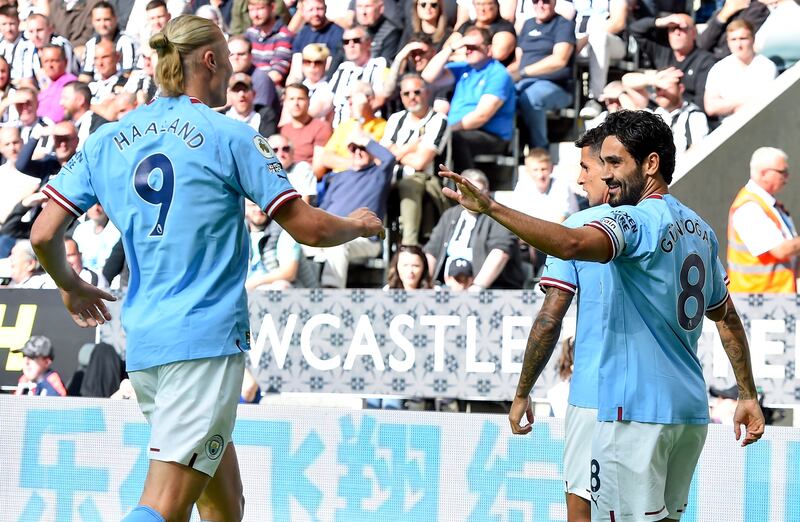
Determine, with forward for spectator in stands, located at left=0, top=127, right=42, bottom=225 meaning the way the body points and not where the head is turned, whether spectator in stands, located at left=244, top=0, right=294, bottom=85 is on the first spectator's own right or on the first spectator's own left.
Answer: on the first spectator's own left

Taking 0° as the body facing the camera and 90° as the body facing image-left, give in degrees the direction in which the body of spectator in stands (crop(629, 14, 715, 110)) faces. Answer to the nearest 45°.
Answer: approximately 45°

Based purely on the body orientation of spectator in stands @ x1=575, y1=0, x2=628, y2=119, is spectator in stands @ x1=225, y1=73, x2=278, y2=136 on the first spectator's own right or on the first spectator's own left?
on the first spectator's own right

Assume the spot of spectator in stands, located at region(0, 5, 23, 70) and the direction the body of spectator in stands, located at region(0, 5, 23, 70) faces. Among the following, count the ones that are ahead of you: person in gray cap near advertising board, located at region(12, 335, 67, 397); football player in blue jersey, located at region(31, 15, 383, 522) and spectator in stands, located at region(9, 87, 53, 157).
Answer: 3

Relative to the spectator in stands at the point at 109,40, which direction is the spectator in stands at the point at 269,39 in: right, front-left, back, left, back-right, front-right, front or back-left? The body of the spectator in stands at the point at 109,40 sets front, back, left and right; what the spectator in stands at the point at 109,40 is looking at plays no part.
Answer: front-left

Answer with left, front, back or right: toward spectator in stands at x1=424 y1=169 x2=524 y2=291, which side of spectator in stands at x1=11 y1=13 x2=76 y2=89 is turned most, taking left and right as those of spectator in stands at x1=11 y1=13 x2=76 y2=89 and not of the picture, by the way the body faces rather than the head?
left

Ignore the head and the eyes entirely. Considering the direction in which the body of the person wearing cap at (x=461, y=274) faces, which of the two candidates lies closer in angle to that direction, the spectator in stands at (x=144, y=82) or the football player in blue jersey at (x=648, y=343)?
the football player in blue jersey

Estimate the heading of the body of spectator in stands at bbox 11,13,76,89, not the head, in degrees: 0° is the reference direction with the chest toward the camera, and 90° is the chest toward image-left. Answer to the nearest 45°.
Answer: approximately 45°
